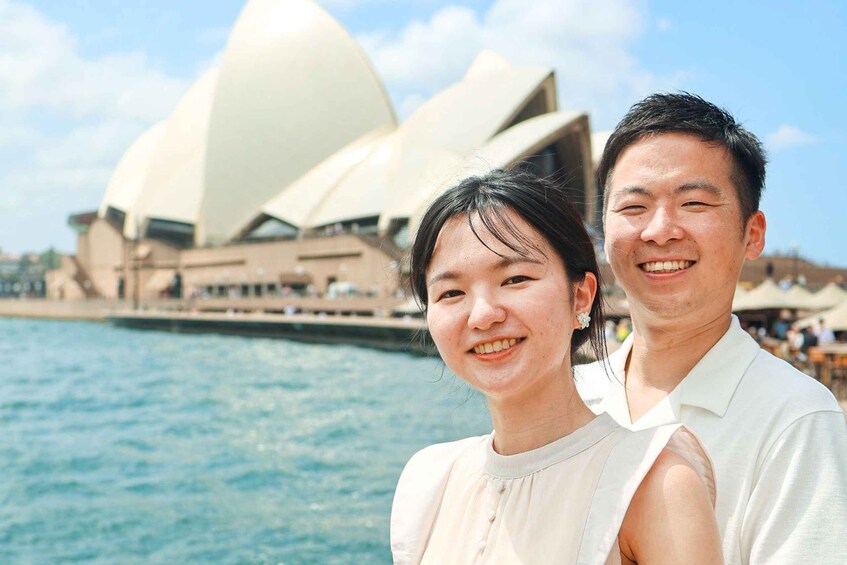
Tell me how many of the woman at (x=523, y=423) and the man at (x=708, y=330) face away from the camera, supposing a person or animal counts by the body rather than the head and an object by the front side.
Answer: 0

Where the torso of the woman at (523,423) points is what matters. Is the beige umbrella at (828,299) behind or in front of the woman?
behind

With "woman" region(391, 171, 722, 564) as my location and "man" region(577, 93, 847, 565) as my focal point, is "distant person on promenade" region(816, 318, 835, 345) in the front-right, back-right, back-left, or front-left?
front-left

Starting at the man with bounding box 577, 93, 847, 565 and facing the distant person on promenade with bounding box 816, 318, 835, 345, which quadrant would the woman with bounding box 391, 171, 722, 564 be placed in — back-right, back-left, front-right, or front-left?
back-left

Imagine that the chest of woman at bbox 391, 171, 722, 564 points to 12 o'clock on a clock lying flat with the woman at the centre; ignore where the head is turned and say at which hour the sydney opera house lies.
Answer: The sydney opera house is roughly at 4 o'clock from the woman.

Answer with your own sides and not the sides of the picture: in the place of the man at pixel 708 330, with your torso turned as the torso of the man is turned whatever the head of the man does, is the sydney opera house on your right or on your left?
on your right

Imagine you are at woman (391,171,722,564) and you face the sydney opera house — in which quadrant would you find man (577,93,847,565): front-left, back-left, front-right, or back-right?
front-right

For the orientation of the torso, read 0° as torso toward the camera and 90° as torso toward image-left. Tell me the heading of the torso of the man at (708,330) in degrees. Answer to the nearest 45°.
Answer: approximately 45°
